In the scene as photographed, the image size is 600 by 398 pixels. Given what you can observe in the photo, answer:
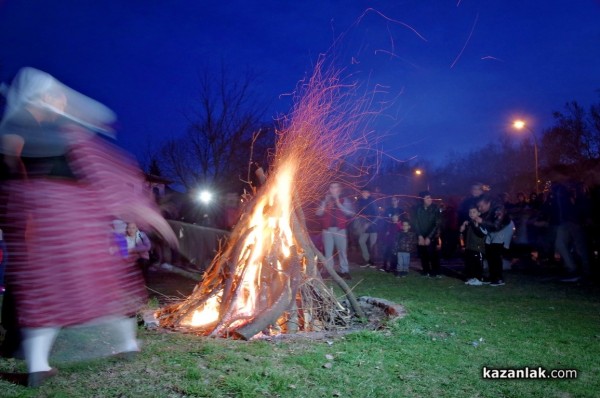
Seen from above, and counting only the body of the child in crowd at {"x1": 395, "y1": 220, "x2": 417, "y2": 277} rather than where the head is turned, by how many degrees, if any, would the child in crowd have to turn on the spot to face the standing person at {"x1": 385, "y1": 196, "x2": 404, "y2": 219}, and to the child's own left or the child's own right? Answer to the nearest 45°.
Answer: approximately 135° to the child's own right

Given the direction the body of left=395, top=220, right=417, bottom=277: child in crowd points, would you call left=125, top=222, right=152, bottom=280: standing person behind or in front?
in front

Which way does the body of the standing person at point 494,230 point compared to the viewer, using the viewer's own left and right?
facing to the left of the viewer

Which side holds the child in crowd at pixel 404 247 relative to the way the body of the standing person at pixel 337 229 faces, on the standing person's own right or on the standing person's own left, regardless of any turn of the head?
on the standing person's own left

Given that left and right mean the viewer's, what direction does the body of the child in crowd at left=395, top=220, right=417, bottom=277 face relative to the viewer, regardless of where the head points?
facing the viewer and to the left of the viewer

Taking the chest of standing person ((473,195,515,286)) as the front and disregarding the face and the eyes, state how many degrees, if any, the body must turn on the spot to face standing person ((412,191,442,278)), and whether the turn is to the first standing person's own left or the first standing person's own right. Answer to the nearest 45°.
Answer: approximately 45° to the first standing person's own right

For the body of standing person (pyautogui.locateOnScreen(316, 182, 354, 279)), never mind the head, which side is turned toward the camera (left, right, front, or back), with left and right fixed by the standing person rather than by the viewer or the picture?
front
